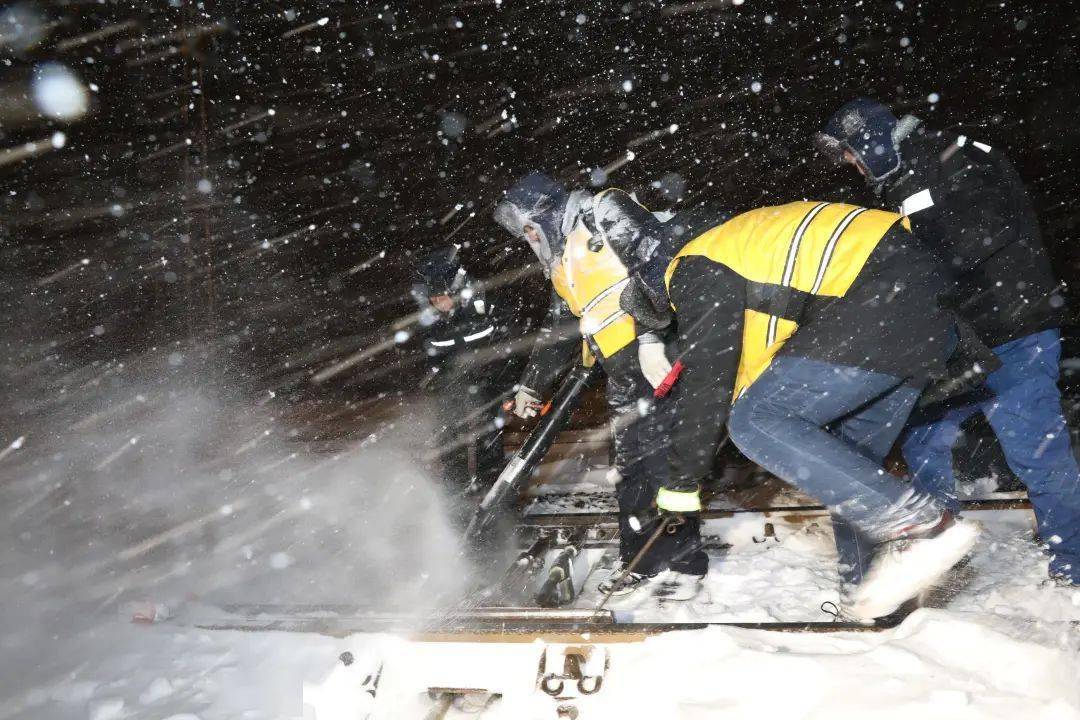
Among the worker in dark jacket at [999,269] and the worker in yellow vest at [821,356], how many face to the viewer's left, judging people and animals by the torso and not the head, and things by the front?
2

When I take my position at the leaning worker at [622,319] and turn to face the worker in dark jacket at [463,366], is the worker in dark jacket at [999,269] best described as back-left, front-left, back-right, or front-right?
back-right

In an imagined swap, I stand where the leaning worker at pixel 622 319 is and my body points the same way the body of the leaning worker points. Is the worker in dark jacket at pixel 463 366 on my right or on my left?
on my right

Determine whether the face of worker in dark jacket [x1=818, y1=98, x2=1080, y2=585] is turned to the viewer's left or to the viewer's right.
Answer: to the viewer's left

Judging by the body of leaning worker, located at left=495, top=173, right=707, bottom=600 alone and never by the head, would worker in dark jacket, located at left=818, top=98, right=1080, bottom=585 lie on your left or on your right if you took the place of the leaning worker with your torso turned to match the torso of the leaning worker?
on your left

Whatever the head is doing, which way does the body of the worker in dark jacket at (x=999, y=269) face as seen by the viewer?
to the viewer's left

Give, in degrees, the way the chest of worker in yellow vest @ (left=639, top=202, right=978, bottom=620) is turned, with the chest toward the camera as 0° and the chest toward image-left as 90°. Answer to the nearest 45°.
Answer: approximately 90°

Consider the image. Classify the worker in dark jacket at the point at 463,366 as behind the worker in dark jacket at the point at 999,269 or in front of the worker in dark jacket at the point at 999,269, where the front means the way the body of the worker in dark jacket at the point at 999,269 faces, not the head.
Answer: in front

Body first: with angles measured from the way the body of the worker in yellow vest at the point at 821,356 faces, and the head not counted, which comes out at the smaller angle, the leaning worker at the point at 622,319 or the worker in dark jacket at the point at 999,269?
the leaning worker

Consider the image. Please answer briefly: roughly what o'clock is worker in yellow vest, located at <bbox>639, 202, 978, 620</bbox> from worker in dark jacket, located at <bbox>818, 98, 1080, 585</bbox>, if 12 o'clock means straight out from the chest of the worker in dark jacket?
The worker in yellow vest is roughly at 10 o'clock from the worker in dark jacket.
